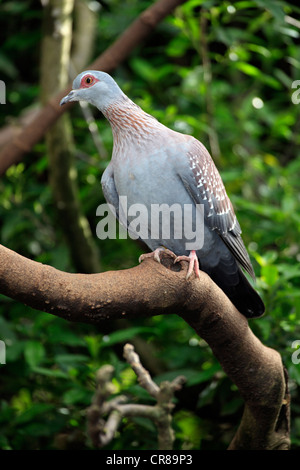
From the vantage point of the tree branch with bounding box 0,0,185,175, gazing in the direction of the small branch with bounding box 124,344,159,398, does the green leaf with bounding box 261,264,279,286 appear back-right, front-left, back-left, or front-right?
front-left

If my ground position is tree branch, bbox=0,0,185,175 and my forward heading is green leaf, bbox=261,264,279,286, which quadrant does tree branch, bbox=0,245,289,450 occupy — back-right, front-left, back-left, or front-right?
front-right

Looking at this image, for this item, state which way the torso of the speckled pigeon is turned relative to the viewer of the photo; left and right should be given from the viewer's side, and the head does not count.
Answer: facing the viewer and to the left of the viewer

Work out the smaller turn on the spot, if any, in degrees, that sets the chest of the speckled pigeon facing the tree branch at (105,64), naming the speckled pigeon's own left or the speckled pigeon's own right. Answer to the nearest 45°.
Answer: approximately 135° to the speckled pigeon's own right
